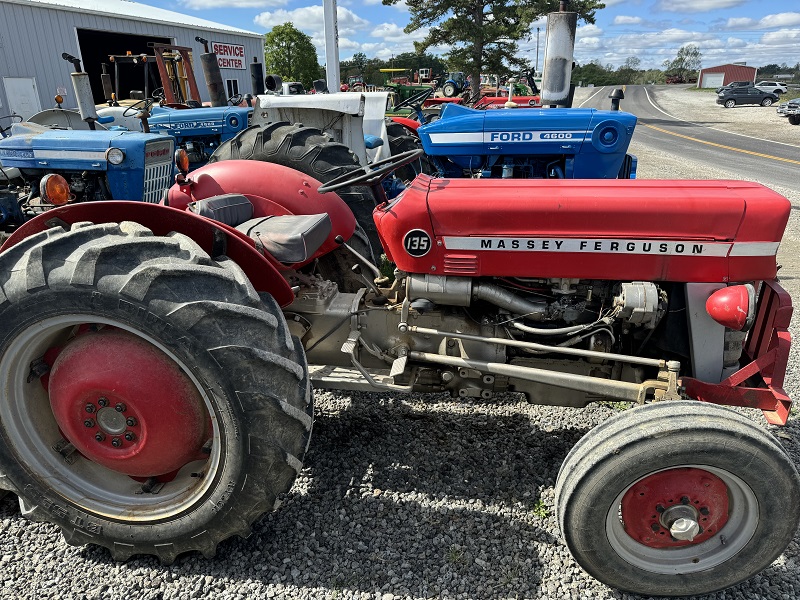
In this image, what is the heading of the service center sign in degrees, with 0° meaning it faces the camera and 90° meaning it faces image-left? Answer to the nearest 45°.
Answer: approximately 315°

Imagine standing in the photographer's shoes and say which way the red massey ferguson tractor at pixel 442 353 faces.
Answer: facing to the right of the viewer

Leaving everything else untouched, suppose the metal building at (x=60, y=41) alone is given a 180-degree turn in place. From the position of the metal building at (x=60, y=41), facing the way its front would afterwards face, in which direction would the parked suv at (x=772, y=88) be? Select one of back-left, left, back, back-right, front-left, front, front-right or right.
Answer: back-right

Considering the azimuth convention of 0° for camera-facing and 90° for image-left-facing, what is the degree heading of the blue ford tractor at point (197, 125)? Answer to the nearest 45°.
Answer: approximately 270°

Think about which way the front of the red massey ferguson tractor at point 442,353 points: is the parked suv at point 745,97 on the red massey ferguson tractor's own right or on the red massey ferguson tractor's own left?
on the red massey ferguson tractor's own left

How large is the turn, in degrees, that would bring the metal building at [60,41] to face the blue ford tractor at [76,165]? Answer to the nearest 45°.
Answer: approximately 45° to its right

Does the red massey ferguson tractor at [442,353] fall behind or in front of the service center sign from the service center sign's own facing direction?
in front

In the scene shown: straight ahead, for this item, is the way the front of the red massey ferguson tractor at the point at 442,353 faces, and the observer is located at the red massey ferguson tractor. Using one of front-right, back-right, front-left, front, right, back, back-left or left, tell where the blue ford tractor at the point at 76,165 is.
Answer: back-left

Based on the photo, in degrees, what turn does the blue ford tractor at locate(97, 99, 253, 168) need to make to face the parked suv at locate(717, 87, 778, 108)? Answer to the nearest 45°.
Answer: approximately 45° to its left

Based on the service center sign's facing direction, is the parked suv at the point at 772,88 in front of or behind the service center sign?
in front

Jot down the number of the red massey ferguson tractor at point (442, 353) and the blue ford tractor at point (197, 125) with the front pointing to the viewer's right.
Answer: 2

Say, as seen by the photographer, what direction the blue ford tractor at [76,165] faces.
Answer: facing the viewer and to the right of the viewer

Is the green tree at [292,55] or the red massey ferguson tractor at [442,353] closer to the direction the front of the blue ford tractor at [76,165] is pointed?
the red massey ferguson tractor

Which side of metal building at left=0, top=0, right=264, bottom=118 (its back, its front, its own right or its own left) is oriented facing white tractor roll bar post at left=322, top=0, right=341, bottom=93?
front
